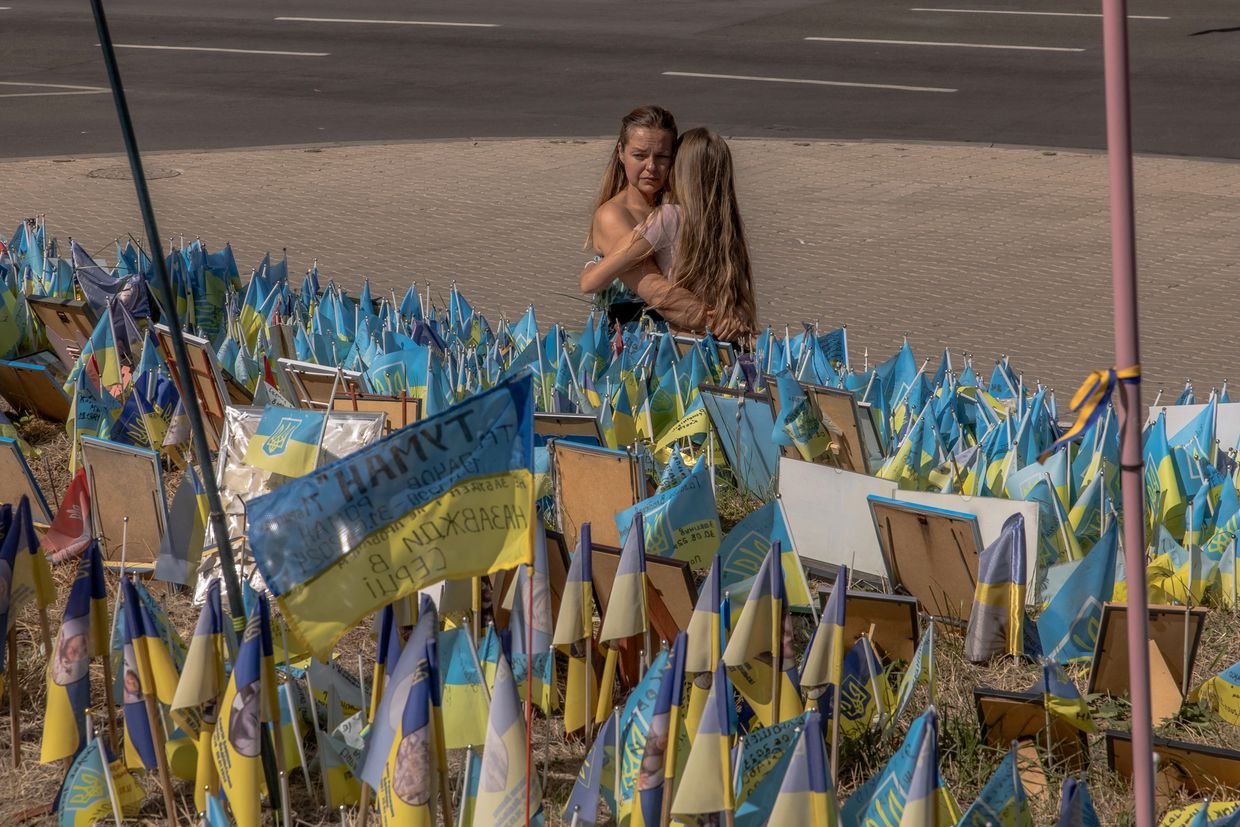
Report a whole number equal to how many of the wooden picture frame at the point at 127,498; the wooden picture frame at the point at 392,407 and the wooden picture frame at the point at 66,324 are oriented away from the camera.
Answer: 3

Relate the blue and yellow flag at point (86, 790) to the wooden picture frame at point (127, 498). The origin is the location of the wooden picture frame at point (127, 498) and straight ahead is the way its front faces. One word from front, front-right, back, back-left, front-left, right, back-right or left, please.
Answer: back

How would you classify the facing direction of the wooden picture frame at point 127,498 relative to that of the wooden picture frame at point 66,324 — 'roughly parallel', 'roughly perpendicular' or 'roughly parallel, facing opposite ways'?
roughly parallel

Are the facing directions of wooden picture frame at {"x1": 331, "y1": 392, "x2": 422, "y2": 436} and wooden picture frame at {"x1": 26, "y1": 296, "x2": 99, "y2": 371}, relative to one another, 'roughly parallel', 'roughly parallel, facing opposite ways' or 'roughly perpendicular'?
roughly parallel

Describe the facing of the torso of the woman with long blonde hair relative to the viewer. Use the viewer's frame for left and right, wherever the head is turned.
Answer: facing away from the viewer and to the left of the viewer

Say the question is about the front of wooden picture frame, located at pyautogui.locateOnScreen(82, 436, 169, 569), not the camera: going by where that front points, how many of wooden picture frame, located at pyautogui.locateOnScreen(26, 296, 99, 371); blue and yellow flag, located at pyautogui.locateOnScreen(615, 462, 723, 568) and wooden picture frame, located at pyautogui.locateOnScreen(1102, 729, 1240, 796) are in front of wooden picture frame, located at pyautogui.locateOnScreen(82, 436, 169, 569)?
1

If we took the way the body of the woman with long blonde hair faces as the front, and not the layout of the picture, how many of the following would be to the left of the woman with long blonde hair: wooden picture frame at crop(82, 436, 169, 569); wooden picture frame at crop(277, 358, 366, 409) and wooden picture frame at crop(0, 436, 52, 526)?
3

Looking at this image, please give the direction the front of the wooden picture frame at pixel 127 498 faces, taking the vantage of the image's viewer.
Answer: facing away from the viewer

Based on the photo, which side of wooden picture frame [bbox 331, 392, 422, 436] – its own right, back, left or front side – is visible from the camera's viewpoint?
back

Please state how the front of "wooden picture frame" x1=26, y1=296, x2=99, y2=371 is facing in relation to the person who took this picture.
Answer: facing away from the viewer

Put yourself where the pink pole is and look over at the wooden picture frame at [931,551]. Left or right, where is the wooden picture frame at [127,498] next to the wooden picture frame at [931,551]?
left

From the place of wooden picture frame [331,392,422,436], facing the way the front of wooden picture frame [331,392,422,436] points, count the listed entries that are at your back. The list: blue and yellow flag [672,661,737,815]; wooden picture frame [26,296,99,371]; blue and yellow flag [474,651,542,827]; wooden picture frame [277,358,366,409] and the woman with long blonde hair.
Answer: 2

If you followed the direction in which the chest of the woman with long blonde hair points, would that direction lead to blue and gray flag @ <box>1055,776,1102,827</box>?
no

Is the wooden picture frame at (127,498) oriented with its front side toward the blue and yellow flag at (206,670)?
no

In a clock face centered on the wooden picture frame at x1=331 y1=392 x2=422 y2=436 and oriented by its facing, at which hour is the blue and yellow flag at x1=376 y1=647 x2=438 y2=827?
The blue and yellow flag is roughly at 6 o'clock from the wooden picture frame.

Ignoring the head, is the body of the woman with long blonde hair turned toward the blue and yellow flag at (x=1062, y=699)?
no

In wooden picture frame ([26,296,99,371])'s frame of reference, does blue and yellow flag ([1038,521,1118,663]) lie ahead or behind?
behind
